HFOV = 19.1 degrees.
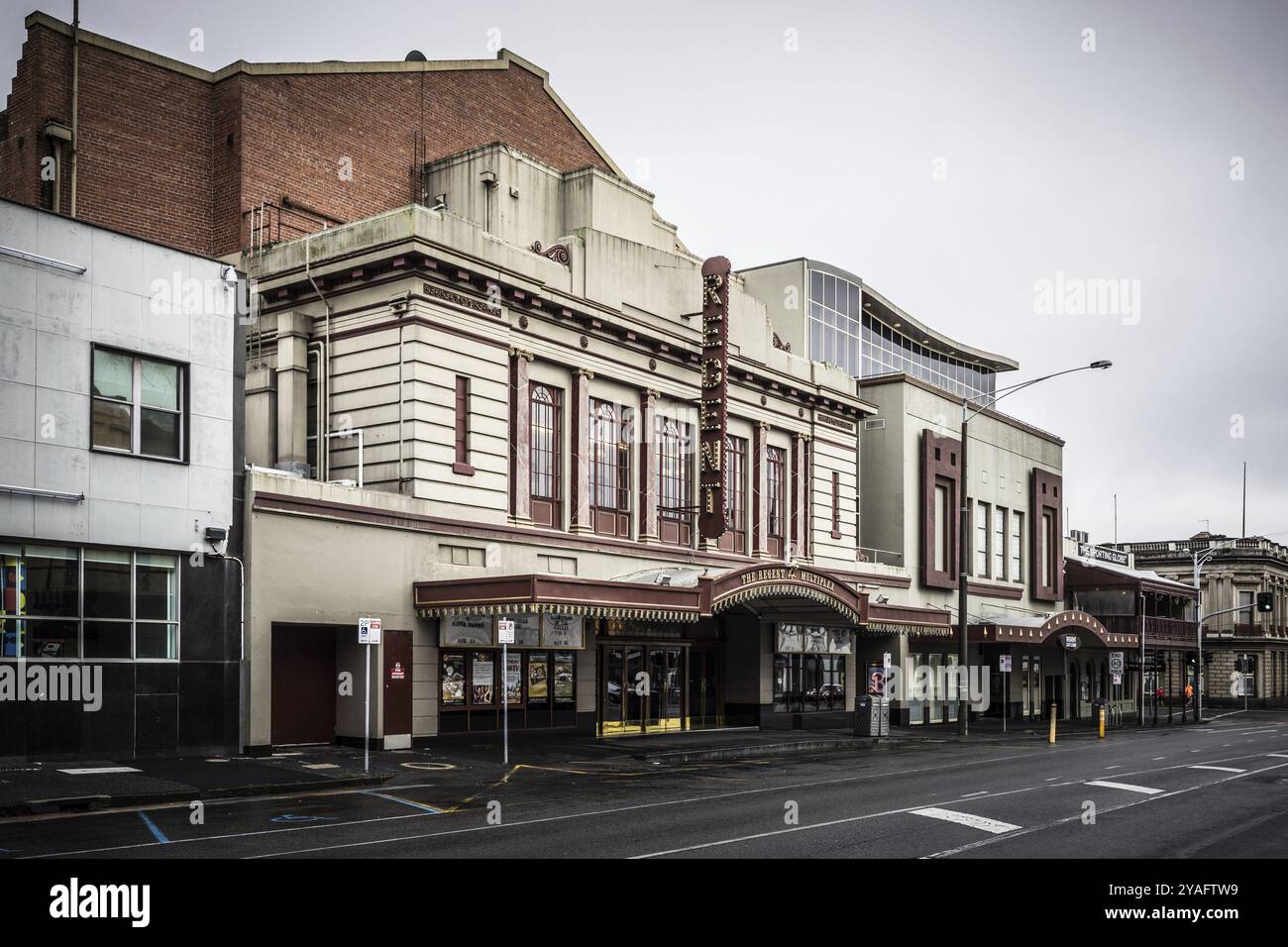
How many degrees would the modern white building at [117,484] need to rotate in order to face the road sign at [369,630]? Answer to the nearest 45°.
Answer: approximately 45° to its left

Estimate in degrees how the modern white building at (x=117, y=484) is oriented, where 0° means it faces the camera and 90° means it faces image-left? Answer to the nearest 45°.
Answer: approximately 315°

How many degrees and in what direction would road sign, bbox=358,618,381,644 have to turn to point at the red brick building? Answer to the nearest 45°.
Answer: approximately 180°

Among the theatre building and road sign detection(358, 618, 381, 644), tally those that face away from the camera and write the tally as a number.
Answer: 0

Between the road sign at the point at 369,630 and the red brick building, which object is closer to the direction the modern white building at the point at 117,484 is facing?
the road sign

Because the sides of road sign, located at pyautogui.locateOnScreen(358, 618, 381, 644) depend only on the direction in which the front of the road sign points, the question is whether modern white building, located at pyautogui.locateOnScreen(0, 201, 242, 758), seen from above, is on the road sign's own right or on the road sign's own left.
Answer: on the road sign's own right

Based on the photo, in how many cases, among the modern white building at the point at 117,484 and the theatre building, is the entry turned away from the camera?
0

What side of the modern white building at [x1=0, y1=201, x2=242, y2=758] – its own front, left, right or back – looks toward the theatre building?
left

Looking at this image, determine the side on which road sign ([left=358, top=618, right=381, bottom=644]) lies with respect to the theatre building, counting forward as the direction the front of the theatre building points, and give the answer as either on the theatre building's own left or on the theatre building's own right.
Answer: on the theatre building's own right
